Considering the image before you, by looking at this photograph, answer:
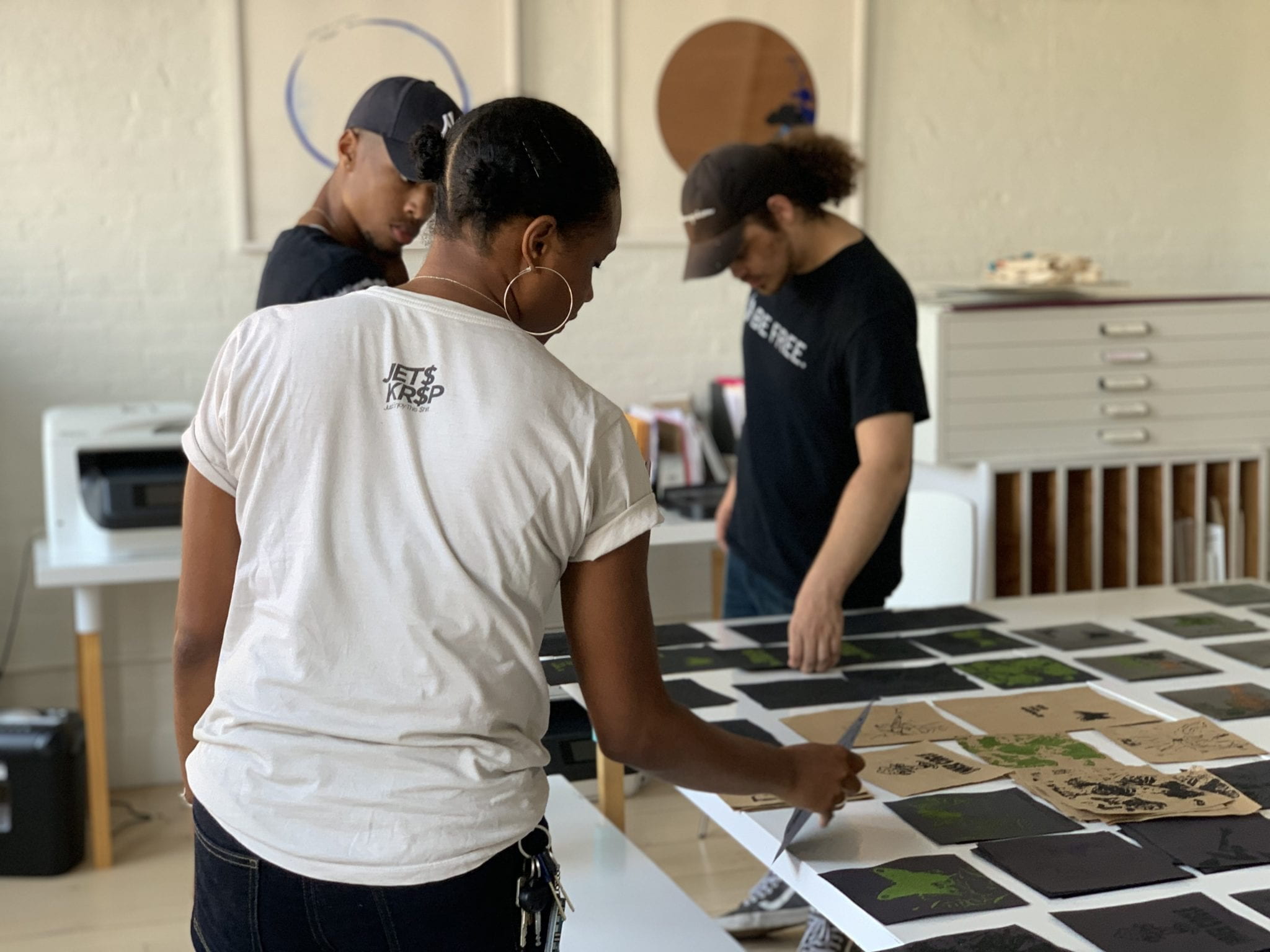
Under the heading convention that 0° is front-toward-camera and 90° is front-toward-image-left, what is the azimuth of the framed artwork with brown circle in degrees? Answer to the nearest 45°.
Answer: approximately 0°

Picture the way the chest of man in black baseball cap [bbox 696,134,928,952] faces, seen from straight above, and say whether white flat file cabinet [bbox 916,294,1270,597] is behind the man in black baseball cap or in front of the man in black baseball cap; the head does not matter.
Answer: behind

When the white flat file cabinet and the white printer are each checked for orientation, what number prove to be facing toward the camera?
2

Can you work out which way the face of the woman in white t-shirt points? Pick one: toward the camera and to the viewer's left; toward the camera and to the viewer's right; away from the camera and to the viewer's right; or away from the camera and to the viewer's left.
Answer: away from the camera and to the viewer's right

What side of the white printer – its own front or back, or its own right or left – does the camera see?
front

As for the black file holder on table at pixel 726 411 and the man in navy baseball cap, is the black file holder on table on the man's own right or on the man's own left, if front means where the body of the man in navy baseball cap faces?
on the man's own left

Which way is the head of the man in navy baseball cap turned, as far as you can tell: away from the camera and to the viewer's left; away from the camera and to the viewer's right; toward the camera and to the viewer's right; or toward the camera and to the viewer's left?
toward the camera and to the viewer's right

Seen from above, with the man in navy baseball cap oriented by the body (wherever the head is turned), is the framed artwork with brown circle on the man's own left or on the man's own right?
on the man's own left

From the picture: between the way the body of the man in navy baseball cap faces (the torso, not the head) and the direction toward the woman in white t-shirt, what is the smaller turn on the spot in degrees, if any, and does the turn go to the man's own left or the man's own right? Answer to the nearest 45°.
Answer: approximately 45° to the man's own right

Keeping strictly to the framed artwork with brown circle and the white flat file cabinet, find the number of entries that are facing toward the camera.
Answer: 2

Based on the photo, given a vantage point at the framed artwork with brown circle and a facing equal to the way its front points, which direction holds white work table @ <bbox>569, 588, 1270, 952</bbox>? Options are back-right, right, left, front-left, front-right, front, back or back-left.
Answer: front

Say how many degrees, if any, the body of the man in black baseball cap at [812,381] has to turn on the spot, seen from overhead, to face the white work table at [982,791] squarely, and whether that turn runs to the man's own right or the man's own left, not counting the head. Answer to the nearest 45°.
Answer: approximately 45° to the man's own left
